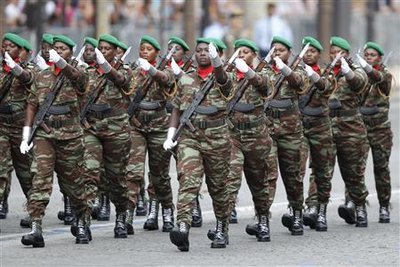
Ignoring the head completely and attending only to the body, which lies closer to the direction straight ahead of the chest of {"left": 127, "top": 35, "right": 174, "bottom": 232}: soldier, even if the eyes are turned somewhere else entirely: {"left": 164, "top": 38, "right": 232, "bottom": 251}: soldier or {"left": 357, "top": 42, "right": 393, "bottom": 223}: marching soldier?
the soldier

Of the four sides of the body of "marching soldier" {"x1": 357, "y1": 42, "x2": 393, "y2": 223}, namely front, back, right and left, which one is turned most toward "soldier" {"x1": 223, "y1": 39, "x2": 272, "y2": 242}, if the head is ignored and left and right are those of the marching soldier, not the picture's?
front

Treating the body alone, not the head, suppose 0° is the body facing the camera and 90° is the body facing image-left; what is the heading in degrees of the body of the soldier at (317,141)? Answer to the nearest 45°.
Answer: approximately 45°

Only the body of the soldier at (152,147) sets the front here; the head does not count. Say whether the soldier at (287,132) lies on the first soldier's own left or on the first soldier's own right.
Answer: on the first soldier's own left

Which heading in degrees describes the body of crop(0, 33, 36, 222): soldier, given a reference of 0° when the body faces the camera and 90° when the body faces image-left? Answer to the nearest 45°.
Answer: approximately 45°
